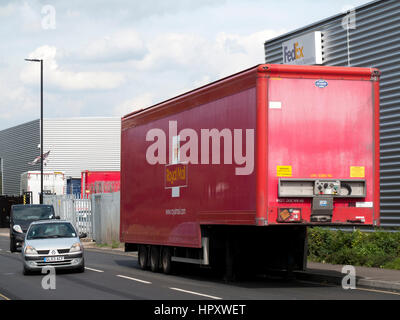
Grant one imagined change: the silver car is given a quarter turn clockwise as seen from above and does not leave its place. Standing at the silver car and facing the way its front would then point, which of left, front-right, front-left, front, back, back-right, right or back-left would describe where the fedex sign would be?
back-right

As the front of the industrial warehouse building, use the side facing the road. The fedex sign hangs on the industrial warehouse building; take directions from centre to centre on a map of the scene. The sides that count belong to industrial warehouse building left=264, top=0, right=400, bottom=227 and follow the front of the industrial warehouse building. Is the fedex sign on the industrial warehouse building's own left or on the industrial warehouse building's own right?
on the industrial warehouse building's own right

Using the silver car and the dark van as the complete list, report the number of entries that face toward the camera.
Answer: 2

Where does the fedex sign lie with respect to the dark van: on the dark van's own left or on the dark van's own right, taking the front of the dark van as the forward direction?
on the dark van's own left

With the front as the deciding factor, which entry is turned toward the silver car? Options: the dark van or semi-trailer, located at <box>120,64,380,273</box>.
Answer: the dark van

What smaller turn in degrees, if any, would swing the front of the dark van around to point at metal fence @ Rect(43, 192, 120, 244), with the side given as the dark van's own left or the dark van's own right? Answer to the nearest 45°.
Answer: approximately 135° to the dark van's own left
